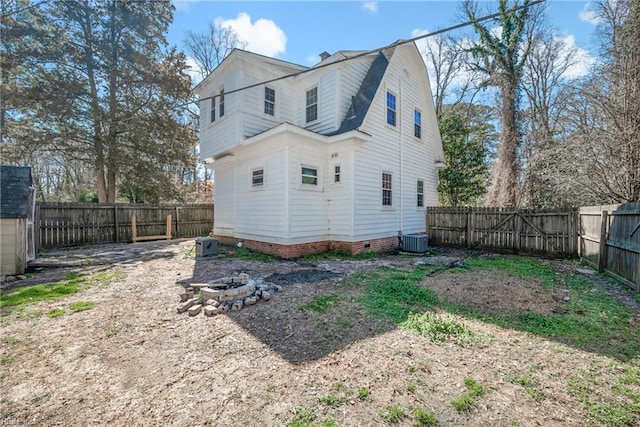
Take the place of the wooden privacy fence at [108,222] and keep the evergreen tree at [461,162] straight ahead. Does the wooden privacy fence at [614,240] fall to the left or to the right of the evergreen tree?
right

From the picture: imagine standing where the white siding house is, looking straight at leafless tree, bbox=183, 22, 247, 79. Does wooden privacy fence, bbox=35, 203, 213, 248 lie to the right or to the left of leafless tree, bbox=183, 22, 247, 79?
left
